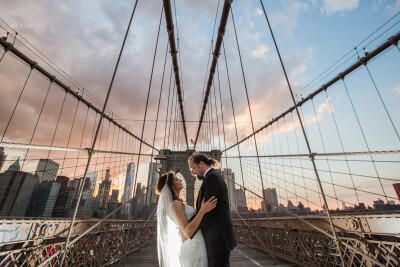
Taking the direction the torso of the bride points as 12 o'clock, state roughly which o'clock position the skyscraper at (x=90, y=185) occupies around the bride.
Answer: The skyscraper is roughly at 8 o'clock from the bride.

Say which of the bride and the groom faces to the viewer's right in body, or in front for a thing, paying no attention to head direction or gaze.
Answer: the bride

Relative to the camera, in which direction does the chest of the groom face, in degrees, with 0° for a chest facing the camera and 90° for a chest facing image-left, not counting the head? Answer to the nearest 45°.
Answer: approximately 90°

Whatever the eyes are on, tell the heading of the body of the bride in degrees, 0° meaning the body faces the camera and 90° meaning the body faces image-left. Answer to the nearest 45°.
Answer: approximately 270°

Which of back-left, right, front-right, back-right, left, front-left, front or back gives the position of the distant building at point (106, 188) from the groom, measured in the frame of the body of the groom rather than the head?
front-right

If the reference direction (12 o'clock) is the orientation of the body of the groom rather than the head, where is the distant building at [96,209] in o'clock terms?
The distant building is roughly at 2 o'clock from the groom.

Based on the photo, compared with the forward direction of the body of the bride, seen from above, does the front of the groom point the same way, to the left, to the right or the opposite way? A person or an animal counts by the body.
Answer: the opposite way

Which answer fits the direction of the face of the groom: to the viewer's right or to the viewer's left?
to the viewer's left

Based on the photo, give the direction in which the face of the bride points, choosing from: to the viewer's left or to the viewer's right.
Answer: to the viewer's right

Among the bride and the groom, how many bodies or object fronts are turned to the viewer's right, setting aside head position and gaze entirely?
1
